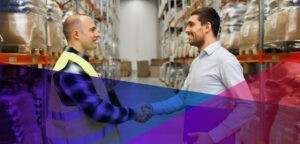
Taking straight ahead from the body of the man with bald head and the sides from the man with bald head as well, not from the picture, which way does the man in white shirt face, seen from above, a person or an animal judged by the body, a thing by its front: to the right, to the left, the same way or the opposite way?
the opposite way

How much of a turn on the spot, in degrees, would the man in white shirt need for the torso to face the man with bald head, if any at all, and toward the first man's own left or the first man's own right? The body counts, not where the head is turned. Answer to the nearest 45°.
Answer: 0° — they already face them

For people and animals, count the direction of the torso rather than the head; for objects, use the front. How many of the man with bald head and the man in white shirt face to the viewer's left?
1

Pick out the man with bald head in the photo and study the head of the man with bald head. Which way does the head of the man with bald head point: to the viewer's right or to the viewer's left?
to the viewer's right

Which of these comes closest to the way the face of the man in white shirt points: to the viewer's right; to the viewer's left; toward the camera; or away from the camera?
to the viewer's left

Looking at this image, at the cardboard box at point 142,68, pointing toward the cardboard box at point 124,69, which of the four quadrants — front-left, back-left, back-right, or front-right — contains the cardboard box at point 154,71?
back-left

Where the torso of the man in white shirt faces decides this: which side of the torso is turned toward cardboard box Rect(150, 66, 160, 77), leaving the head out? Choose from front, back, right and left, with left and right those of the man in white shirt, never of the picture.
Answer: right

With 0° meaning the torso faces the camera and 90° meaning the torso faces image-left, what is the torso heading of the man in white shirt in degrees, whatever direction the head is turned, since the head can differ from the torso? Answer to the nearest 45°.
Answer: approximately 90°

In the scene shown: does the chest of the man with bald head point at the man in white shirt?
yes

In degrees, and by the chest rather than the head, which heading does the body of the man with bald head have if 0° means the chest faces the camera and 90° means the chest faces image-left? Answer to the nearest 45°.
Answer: approximately 270°

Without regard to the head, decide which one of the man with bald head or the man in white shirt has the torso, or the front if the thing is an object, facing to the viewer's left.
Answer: the man in white shirt

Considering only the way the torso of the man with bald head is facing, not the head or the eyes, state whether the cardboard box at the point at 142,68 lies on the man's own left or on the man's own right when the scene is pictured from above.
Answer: on the man's own left
